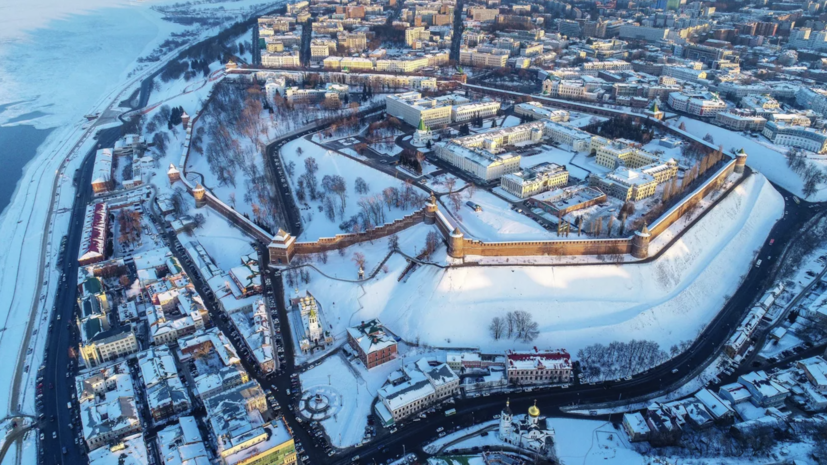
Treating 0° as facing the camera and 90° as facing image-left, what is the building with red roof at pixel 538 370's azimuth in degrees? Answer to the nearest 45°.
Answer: approximately 0°

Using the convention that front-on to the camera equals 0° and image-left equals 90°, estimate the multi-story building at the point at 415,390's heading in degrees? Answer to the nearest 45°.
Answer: approximately 315°

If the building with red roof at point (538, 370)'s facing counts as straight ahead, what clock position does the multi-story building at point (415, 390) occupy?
The multi-story building is roughly at 2 o'clock from the building with red roof.

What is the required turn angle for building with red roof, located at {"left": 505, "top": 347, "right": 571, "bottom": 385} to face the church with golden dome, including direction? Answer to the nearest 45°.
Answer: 0° — it already faces it

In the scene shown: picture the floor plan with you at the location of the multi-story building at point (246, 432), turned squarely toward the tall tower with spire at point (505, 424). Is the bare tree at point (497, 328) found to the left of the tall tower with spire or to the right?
left

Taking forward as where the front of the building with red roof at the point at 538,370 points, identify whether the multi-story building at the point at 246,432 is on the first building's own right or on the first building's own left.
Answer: on the first building's own right

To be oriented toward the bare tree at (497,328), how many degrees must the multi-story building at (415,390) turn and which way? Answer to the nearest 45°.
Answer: approximately 90° to its left
